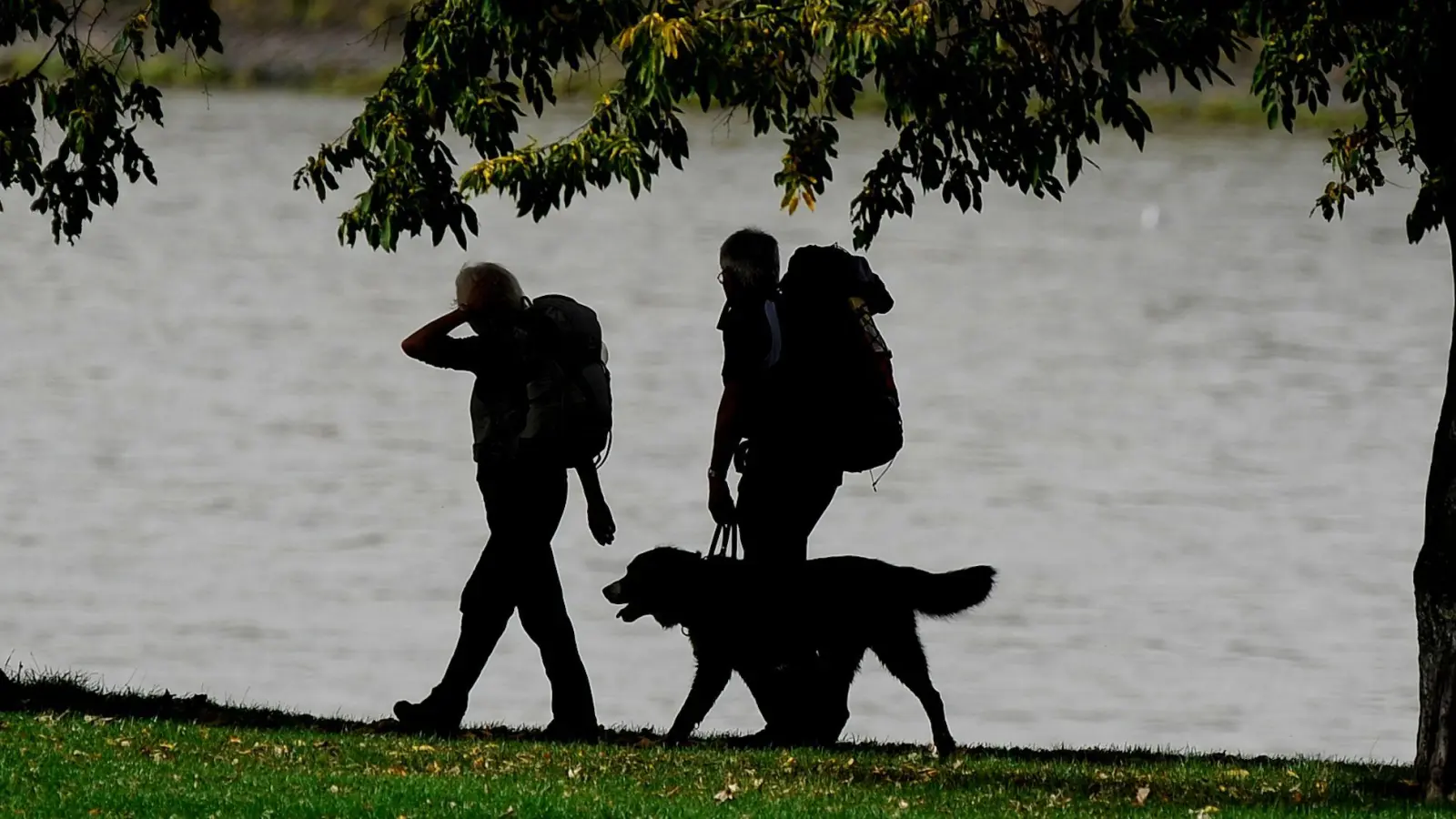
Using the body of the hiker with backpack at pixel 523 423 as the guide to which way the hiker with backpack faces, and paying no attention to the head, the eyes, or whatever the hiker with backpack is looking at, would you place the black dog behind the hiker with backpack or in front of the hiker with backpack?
behind

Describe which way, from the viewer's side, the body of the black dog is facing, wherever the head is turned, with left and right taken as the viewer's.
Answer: facing to the left of the viewer

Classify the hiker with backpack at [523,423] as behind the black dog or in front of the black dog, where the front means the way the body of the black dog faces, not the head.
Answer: in front

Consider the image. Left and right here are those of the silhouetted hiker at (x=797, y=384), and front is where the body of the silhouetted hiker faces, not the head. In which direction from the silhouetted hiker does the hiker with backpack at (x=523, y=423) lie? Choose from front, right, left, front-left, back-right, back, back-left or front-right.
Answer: front

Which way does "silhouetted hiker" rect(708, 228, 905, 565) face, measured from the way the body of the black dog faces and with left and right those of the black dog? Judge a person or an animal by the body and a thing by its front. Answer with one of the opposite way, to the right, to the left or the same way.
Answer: the same way

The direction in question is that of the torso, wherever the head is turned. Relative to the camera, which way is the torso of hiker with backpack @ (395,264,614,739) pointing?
to the viewer's left

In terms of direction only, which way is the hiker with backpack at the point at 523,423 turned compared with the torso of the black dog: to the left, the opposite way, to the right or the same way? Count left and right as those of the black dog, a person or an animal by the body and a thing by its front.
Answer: the same way

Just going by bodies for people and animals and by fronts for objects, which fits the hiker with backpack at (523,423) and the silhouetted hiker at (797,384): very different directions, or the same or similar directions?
same or similar directions

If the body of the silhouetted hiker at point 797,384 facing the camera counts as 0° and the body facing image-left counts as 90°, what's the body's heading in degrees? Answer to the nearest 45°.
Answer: approximately 90°

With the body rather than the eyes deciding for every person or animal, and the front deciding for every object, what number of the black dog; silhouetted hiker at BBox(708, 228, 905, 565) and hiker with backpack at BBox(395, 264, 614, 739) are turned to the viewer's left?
3

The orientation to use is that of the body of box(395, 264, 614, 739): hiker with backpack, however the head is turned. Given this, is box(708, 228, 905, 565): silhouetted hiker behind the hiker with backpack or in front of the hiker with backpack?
behind
